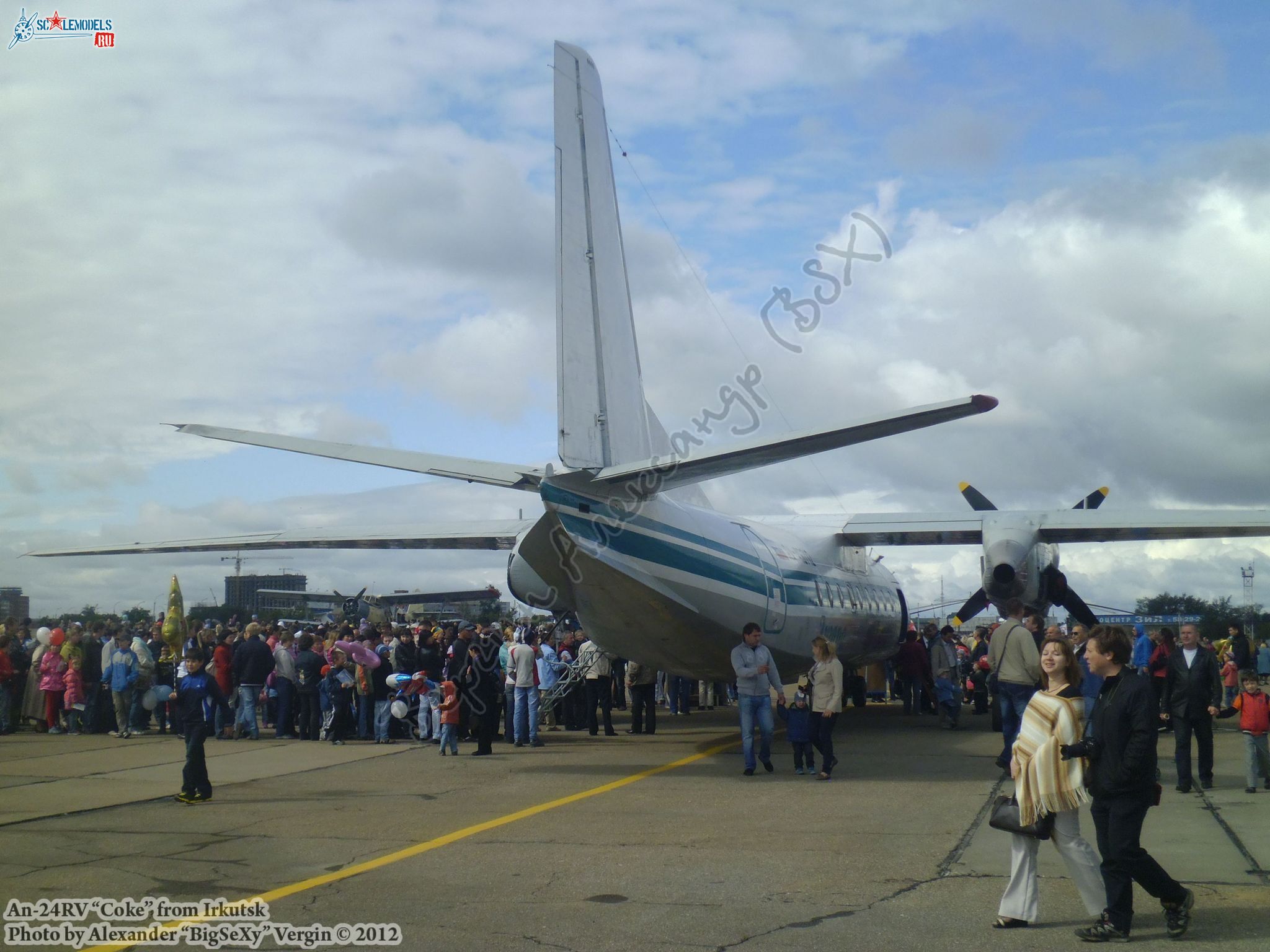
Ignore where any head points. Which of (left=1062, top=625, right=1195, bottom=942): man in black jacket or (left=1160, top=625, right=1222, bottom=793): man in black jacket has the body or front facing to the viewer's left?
(left=1062, top=625, right=1195, bottom=942): man in black jacket

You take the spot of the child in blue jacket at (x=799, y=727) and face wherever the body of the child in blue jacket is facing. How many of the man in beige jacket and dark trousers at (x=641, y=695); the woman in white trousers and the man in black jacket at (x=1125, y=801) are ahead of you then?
2

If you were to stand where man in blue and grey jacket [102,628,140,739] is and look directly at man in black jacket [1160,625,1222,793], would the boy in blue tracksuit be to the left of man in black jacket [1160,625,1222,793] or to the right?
right

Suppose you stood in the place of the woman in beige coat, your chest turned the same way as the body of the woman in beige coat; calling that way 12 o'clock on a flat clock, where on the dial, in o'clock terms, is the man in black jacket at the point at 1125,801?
The man in black jacket is roughly at 10 o'clock from the woman in beige coat.

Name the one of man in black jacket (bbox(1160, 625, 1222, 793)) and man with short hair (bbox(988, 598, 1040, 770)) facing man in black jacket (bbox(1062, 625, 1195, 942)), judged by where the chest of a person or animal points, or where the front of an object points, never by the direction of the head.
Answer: man in black jacket (bbox(1160, 625, 1222, 793))

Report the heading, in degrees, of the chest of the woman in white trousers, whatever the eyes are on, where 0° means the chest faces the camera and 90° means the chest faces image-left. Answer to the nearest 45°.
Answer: approximately 45°

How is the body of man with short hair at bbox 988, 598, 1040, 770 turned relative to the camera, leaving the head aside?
away from the camera

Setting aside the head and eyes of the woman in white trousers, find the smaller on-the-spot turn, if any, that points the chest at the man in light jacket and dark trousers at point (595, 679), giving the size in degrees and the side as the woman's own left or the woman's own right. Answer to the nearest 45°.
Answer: approximately 90° to the woman's own right

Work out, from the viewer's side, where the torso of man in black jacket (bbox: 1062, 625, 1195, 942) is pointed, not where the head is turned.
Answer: to the viewer's left

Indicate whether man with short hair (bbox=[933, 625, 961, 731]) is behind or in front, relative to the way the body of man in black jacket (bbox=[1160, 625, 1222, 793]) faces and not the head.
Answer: behind

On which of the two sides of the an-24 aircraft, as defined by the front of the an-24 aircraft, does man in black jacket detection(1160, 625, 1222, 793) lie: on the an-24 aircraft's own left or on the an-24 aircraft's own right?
on the an-24 aircraft's own right
